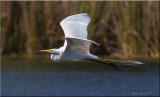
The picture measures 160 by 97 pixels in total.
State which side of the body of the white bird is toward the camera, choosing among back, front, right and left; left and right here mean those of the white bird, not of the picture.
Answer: left
